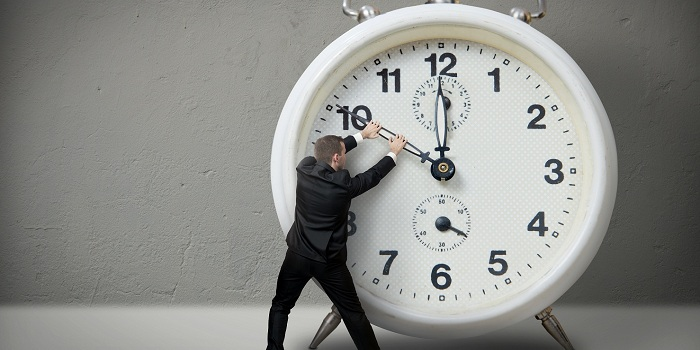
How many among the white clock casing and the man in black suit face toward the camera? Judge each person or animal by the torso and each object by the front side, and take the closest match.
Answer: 1

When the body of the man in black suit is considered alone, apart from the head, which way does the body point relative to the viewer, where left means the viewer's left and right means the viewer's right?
facing away from the viewer and to the right of the viewer

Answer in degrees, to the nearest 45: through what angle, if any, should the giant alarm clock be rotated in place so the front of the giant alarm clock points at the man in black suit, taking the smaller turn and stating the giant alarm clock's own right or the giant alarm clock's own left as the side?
approximately 90° to the giant alarm clock's own right

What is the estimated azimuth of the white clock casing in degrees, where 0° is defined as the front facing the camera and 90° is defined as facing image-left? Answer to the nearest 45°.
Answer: approximately 0°

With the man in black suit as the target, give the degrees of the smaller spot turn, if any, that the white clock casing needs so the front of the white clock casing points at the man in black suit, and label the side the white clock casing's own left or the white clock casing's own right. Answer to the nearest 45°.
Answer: approximately 90° to the white clock casing's own right

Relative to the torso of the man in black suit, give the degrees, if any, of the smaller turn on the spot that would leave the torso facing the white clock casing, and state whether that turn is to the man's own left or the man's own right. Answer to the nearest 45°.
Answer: approximately 45° to the man's own right

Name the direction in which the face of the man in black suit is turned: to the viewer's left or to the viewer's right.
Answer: to the viewer's right
